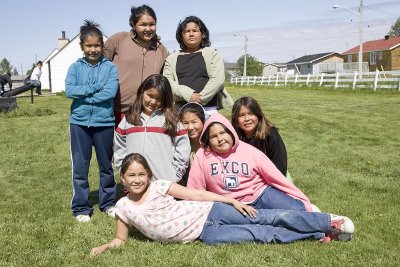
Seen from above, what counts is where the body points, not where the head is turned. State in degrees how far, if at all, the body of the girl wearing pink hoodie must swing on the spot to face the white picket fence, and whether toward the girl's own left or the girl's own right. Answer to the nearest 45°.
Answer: approximately 180°

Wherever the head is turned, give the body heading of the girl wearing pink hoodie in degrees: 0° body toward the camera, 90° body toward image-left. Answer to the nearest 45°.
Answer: approximately 0°

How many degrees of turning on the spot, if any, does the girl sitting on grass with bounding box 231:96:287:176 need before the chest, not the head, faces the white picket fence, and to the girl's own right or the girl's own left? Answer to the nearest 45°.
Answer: approximately 135° to the girl's own right

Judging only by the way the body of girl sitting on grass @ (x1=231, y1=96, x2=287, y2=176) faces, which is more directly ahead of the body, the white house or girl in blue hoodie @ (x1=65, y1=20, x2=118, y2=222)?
the girl in blue hoodie

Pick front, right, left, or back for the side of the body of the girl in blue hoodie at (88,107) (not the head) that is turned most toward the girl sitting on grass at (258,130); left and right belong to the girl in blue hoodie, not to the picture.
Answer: left

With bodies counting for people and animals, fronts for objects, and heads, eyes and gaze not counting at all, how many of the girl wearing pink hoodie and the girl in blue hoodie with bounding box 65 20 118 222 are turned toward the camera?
2
